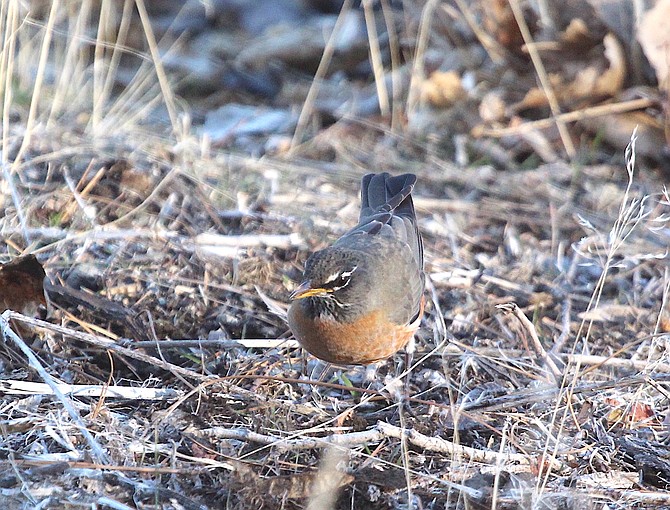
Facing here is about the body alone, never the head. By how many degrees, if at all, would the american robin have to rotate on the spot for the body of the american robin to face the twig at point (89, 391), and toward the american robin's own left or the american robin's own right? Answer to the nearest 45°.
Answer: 0° — it already faces it

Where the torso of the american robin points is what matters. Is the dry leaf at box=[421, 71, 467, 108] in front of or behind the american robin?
behind

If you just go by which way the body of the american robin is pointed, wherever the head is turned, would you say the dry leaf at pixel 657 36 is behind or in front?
behind

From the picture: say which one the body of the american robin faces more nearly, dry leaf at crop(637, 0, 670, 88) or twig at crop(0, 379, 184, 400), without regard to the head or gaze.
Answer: the twig

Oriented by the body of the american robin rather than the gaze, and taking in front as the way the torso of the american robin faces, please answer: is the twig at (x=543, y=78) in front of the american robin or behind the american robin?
behind

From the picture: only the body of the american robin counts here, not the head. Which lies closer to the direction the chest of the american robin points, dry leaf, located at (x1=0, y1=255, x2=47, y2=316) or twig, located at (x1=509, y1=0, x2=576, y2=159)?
the dry leaf

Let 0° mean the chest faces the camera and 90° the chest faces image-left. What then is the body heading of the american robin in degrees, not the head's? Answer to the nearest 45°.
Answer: approximately 45°
